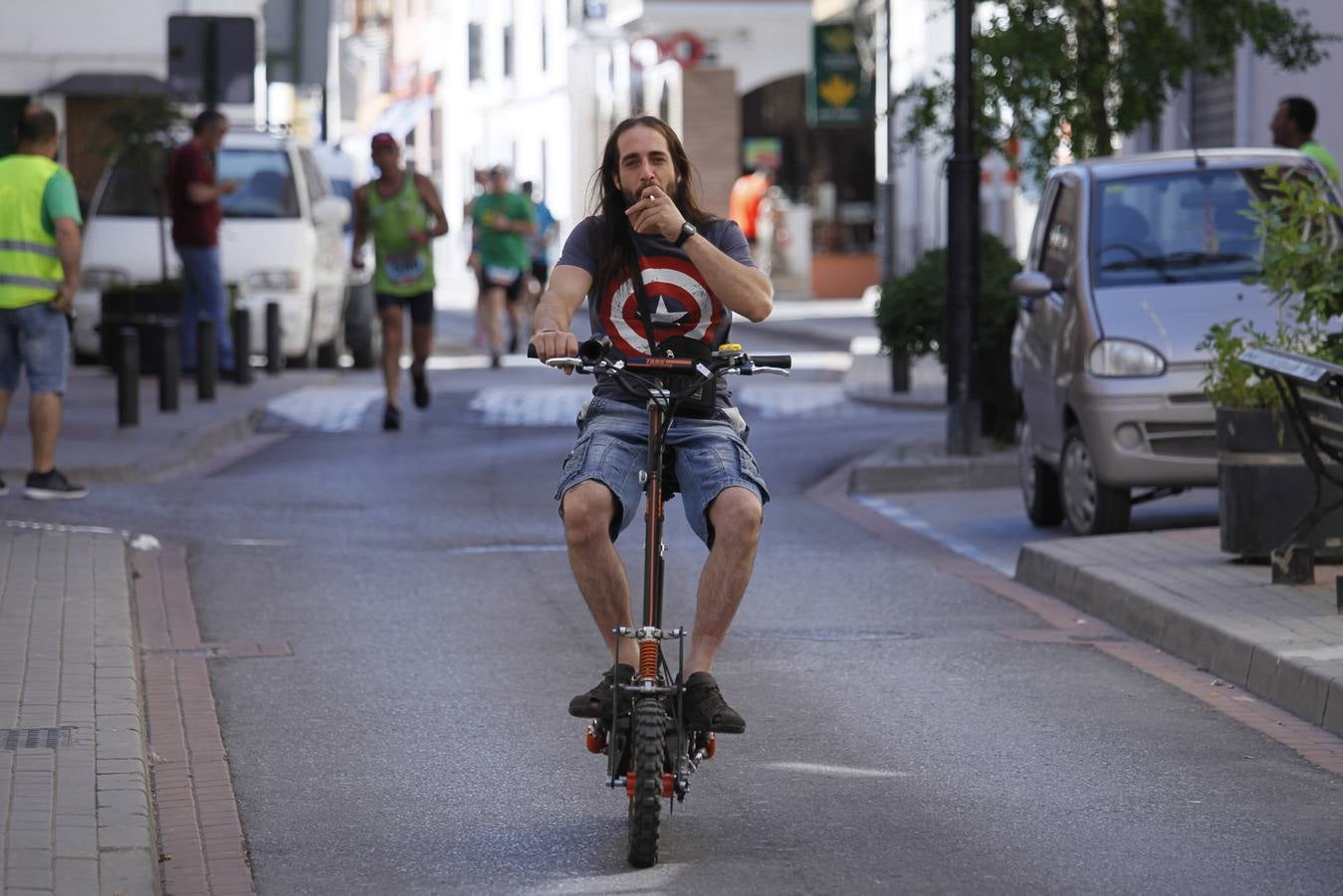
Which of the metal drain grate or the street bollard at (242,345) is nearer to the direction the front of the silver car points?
the metal drain grate

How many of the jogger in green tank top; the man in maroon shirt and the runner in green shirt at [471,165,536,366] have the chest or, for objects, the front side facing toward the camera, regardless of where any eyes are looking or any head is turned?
2

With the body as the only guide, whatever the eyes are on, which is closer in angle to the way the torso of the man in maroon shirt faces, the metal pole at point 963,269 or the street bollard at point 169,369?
the metal pole

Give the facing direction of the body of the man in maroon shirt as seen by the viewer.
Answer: to the viewer's right

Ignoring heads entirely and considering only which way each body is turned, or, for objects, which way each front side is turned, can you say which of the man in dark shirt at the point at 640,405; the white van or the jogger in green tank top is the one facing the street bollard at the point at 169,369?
the white van

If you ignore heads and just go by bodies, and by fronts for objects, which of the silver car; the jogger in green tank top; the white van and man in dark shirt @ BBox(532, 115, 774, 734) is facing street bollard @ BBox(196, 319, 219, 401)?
the white van
